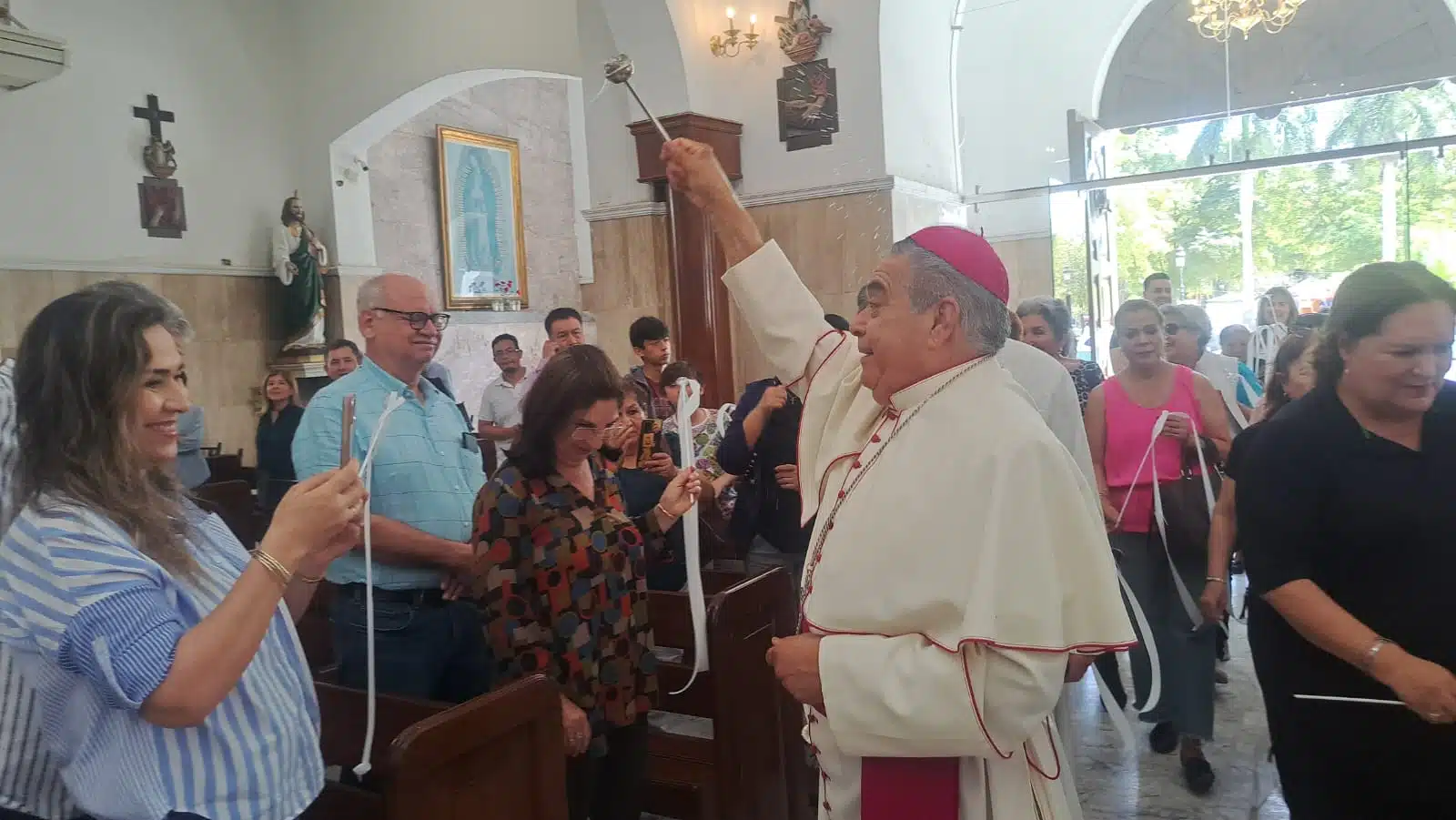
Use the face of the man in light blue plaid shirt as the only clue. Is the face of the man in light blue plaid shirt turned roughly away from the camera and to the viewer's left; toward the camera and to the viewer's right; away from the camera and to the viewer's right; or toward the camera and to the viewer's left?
toward the camera and to the viewer's right

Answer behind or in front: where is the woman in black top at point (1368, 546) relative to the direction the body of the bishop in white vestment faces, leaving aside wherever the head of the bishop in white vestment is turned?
behind

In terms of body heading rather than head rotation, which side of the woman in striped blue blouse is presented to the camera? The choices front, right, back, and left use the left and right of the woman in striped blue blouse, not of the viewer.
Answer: right

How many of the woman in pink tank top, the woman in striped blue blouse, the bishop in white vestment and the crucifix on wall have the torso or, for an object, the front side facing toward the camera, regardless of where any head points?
2

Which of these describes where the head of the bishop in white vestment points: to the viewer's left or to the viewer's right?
to the viewer's left

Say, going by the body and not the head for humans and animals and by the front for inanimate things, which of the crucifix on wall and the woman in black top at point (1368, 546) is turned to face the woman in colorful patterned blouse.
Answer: the crucifix on wall

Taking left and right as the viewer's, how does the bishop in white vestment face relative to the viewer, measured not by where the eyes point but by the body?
facing to the left of the viewer

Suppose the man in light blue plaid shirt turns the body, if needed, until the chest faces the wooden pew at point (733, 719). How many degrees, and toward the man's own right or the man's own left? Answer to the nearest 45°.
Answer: approximately 45° to the man's own left

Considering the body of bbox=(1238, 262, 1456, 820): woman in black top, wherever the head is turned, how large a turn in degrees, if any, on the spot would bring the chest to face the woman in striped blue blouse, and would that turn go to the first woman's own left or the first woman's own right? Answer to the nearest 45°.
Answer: approximately 90° to the first woman's own right
